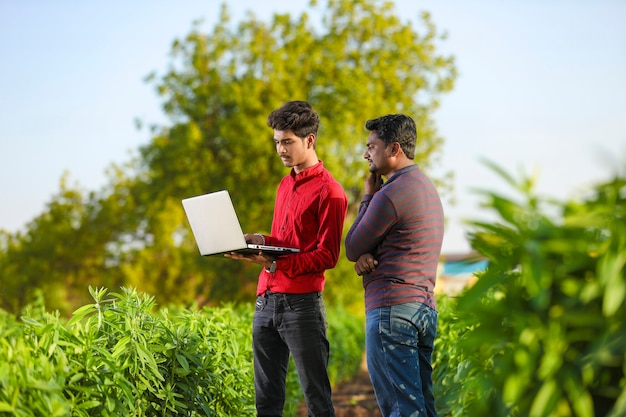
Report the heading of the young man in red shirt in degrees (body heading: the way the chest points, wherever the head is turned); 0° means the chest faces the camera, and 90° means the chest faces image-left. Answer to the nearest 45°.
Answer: approximately 45°

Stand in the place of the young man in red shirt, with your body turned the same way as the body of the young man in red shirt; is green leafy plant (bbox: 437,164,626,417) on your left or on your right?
on your left

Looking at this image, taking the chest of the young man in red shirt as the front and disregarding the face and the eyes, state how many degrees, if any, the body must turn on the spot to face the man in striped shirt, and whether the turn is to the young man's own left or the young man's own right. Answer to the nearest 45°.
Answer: approximately 90° to the young man's own left

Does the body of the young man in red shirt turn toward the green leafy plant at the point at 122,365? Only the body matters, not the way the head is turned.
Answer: yes
